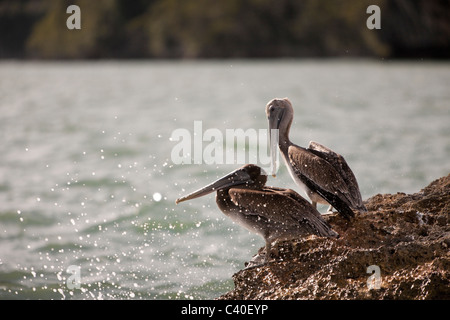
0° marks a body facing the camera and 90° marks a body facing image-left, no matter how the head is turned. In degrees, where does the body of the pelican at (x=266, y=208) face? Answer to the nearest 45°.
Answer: approximately 90°

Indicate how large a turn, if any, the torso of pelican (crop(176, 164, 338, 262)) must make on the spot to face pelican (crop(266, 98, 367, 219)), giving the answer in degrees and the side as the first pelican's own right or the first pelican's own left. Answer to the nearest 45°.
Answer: approximately 135° to the first pelican's own right
